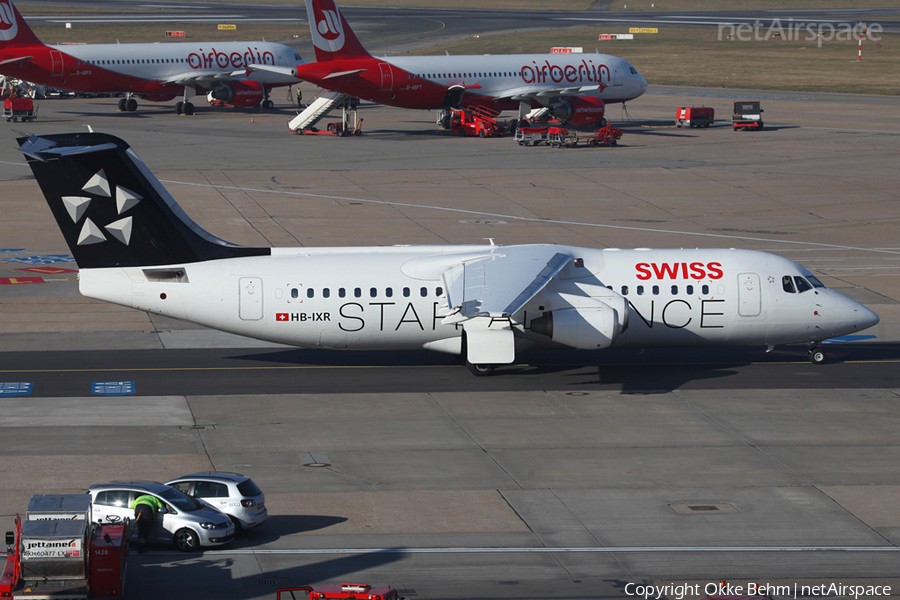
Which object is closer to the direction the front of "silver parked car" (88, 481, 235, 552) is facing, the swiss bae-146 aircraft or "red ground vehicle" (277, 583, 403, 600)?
the red ground vehicle

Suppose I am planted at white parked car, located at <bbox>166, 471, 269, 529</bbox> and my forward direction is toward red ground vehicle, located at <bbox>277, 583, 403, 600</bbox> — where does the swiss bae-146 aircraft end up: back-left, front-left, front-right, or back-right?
back-left

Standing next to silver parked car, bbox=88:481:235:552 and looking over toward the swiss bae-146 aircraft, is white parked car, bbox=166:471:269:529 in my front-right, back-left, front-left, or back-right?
front-right

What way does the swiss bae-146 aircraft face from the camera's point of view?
to the viewer's right

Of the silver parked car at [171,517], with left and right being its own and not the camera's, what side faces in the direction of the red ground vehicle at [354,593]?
front

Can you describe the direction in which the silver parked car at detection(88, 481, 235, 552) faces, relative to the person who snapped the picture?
facing the viewer and to the right of the viewer

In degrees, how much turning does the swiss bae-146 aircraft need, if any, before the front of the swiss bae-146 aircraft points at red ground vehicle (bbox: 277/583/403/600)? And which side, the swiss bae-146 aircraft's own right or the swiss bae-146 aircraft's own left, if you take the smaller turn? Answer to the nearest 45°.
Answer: approximately 90° to the swiss bae-146 aircraft's own right
